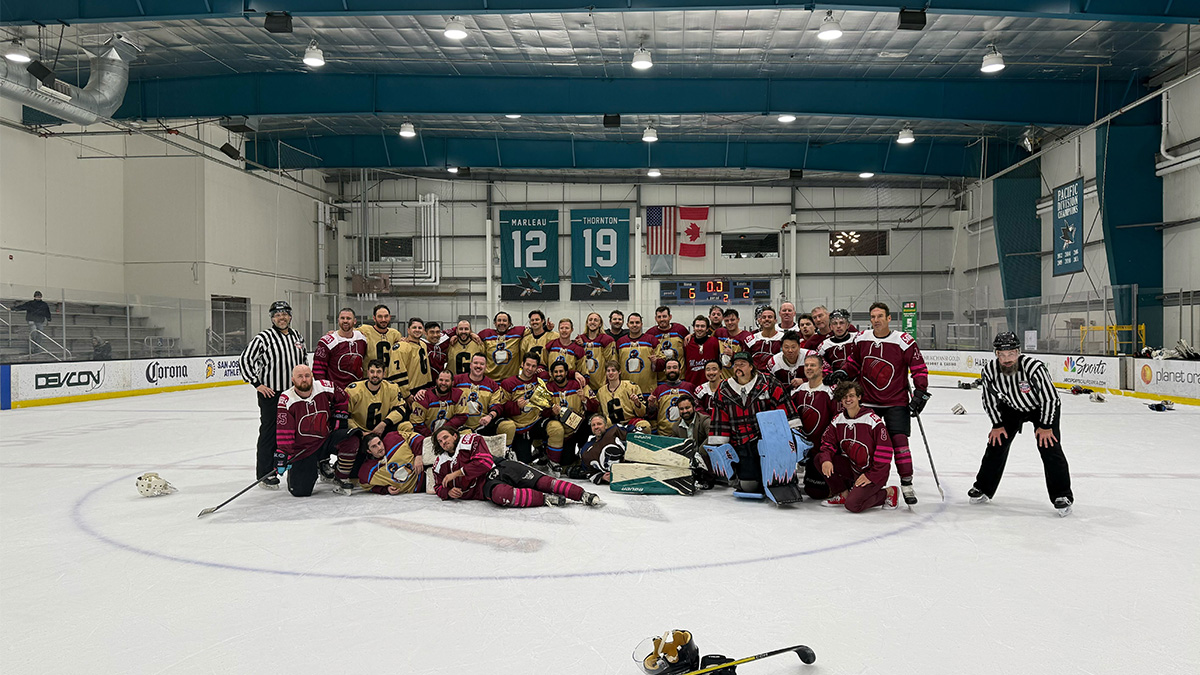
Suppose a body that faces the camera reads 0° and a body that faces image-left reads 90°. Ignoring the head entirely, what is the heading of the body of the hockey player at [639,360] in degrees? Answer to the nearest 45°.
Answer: approximately 0°

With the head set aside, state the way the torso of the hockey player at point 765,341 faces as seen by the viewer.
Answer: toward the camera

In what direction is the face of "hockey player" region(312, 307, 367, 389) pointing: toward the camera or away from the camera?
toward the camera

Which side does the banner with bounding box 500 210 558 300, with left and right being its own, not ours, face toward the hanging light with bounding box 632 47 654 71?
front

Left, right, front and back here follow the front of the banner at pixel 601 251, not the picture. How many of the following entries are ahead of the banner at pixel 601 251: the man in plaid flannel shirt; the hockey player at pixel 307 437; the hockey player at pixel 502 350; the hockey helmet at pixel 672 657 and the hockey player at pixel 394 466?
5

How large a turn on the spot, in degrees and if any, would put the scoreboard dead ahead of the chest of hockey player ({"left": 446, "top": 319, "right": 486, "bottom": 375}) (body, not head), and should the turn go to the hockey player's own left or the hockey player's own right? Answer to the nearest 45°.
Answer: approximately 135° to the hockey player's own left

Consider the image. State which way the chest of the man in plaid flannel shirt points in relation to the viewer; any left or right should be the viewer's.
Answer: facing the viewer

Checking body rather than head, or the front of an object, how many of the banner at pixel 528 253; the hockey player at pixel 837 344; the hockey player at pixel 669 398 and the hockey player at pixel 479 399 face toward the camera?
4

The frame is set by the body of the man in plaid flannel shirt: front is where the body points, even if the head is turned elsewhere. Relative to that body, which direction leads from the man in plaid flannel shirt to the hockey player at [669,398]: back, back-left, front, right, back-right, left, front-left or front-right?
back-right

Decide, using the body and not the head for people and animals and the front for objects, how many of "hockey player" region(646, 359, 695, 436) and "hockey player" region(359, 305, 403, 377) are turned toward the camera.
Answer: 2

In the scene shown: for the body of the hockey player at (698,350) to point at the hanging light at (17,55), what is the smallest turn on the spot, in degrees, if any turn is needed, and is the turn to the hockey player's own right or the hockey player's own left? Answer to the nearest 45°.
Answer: approximately 90° to the hockey player's own right

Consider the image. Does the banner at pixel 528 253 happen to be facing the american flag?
no

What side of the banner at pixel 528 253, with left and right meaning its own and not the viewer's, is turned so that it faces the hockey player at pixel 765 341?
front

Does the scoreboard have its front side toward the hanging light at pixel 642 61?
yes

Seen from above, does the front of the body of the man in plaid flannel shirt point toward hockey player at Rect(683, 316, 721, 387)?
no

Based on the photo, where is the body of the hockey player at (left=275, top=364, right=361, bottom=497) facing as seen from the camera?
toward the camera

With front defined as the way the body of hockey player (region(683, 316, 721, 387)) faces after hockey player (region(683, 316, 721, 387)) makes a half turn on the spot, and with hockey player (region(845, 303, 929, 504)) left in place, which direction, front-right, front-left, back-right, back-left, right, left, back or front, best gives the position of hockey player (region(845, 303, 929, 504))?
back-right

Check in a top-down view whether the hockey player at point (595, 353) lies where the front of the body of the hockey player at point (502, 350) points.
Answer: no

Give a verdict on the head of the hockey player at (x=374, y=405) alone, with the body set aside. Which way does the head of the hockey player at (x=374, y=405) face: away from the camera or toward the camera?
toward the camera

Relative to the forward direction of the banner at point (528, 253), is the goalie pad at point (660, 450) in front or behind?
in front

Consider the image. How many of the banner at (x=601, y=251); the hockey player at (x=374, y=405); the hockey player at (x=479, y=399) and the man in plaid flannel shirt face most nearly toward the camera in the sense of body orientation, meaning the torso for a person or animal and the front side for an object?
4

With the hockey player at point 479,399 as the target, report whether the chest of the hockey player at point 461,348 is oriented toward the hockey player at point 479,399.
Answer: yes

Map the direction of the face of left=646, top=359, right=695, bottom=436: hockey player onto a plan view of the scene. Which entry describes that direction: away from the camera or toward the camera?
toward the camera

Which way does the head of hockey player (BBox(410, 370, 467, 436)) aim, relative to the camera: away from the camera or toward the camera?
toward the camera

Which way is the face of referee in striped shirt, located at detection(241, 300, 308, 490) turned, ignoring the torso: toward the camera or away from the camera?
toward the camera

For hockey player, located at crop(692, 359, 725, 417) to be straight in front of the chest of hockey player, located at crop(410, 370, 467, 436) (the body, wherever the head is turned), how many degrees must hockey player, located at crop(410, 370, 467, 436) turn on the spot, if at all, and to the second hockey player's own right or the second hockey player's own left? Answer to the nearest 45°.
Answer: approximately 90° to the second hockey player's own left

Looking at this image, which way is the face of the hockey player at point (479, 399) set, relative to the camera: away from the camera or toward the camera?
toward the camera
